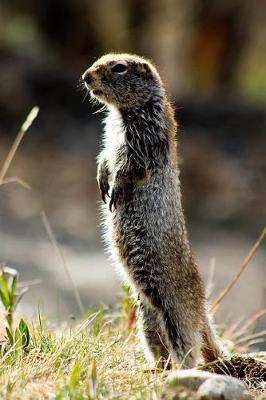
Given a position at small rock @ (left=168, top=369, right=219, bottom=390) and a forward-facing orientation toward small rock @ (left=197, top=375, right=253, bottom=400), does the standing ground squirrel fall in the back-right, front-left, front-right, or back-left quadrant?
back-left

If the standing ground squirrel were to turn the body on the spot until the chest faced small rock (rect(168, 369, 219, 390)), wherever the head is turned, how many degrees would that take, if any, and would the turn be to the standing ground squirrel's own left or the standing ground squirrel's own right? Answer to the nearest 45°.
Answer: approximately 90° to the standing ground squirrel's own left

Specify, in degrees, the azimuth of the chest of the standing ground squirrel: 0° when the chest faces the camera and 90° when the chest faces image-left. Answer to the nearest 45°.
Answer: approximately 90°

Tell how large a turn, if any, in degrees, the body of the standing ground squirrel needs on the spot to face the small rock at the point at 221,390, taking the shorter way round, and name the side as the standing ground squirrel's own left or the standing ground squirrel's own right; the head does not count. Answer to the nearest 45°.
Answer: approximately 90° to the standing ground squirrel's own left
